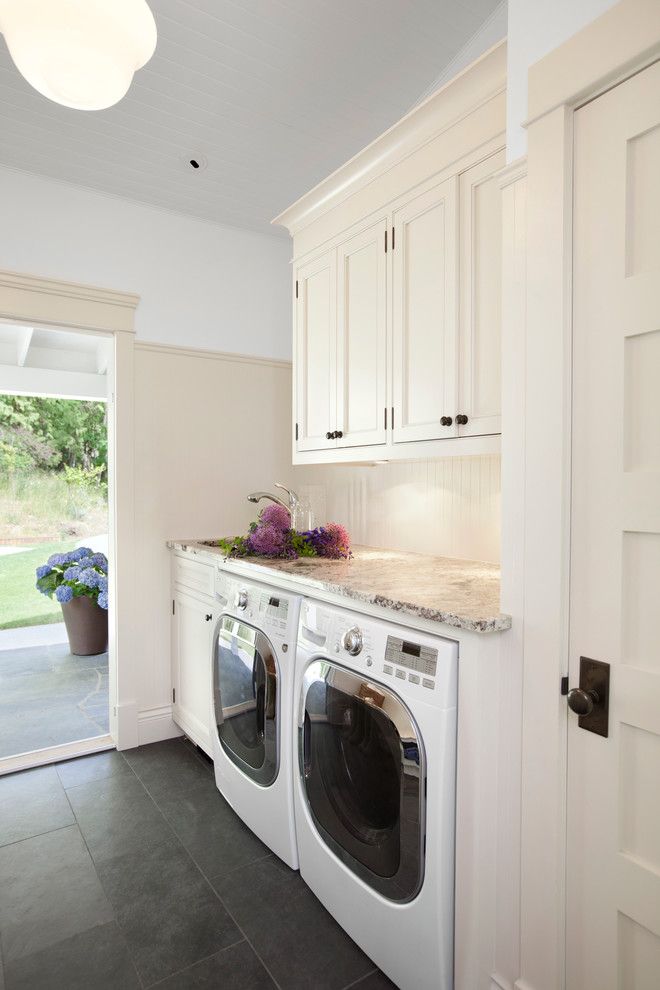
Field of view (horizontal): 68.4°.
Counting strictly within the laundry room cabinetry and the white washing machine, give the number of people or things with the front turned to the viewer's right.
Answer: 0

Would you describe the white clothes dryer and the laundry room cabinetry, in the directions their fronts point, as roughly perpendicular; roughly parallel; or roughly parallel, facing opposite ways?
roughly parallel

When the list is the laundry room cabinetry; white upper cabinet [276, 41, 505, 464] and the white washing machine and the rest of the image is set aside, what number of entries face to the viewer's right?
0

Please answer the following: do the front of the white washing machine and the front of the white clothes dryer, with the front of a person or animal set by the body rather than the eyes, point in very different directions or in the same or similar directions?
same or similar directions

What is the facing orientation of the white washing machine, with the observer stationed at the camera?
facing the viewer and to the left of the viewer

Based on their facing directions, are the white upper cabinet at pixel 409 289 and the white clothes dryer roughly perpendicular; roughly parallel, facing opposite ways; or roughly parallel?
roughly parallel

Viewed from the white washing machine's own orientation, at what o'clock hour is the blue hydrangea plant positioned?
The blue hydrangea plant is roughly at 3 o'clock from the white washing machine.
